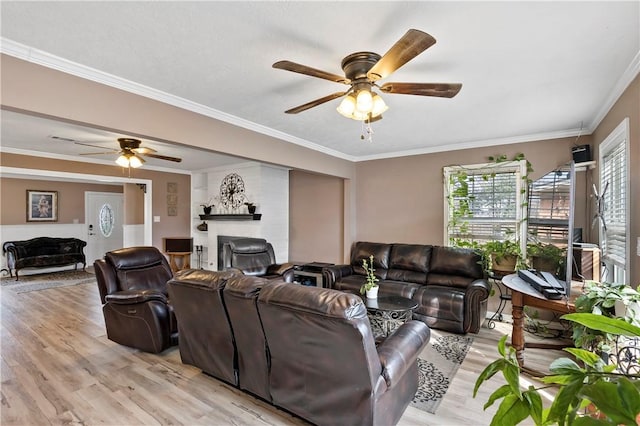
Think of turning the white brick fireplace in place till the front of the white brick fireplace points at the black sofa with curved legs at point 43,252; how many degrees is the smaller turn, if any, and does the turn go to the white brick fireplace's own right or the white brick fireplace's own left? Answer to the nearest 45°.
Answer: approximately 90° to the white brick fireplace's own right

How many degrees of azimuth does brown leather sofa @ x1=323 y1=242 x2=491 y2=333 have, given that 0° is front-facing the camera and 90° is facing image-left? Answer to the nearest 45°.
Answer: approximately 45°

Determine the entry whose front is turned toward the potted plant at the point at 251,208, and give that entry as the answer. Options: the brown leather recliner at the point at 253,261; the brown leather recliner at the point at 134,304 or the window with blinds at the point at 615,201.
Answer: the window with blinds

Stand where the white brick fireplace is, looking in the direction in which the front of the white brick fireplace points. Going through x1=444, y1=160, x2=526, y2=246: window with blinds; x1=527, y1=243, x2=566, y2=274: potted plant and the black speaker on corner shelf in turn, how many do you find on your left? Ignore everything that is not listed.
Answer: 3

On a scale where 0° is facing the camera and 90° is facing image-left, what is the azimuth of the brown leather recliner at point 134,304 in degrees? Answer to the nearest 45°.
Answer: approximately 315°

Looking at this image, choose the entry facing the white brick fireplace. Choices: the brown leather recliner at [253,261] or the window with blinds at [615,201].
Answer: the window with blinds

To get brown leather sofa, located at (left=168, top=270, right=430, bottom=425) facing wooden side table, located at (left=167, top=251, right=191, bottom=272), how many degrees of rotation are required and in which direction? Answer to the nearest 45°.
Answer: approximately 90° to its left

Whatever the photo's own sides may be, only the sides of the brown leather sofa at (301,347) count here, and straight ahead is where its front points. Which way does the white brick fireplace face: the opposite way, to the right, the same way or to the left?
the opposite way

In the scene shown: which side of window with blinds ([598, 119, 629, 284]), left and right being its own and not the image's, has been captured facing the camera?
left

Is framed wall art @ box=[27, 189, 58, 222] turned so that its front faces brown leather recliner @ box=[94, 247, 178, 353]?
yes

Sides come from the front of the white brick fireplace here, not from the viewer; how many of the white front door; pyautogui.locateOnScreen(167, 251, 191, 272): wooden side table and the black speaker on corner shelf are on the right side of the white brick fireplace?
2

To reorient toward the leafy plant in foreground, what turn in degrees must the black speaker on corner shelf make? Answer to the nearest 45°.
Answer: approximately 45° to its left

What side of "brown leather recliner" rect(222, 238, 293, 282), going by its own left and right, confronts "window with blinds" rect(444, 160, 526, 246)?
left
